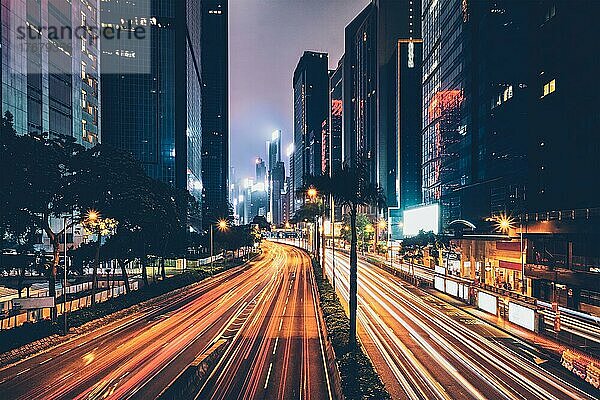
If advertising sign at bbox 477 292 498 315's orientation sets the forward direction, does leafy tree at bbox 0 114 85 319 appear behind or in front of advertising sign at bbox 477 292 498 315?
in front

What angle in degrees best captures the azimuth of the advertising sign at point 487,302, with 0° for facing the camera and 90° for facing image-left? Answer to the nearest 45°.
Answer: approximately 45°

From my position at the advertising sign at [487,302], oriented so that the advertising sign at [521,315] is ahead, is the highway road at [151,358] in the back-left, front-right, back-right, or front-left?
front-right

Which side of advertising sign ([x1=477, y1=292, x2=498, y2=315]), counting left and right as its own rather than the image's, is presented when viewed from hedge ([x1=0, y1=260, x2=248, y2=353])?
front

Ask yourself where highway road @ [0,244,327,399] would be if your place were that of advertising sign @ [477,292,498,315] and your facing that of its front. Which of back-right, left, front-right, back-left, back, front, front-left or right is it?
front

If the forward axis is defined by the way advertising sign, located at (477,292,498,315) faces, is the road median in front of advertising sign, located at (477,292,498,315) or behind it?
in front
